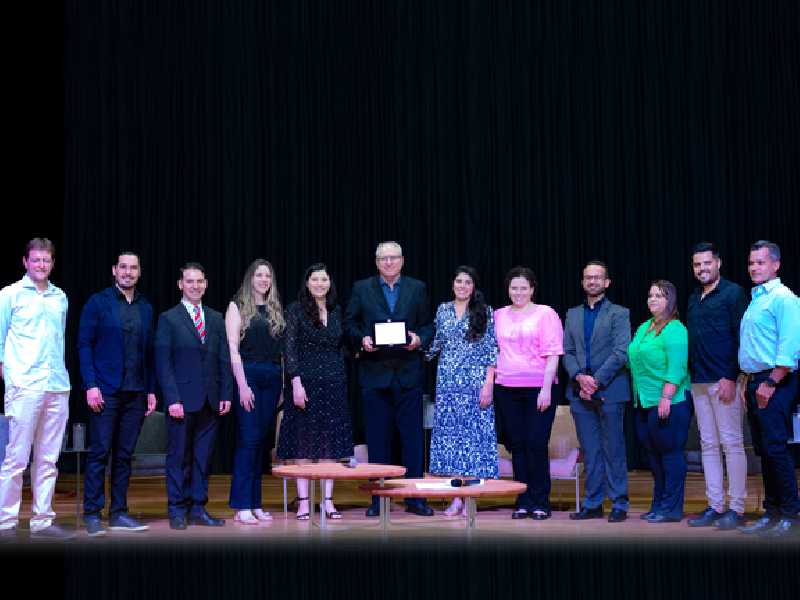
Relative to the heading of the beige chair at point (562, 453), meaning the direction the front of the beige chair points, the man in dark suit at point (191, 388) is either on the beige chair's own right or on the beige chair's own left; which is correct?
on the beige chair's own right

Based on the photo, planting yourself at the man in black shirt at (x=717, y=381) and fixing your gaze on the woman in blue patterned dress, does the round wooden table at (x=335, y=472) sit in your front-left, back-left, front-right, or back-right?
front-left

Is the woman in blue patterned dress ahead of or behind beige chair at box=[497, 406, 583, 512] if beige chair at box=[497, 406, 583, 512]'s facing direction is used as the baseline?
ahead

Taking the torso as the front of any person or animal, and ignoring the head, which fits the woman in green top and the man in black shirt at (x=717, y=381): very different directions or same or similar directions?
same or similar directions

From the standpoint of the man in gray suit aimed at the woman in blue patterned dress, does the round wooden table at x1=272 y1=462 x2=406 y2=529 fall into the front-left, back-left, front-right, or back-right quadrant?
front-left

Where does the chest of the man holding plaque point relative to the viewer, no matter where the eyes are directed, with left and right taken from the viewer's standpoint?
facing the viewer

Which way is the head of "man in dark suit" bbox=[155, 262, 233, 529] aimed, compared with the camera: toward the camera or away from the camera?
toward the camera

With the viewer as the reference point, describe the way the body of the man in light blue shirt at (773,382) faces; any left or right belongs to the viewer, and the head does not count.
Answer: facing the viewer and to the left of the viewer

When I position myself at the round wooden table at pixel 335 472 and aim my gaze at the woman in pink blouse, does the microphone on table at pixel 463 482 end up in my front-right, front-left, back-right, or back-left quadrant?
front-right

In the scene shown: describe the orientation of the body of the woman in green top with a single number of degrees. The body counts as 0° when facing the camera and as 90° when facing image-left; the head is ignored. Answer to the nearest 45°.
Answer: approximately 45°

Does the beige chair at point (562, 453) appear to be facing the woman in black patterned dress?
no

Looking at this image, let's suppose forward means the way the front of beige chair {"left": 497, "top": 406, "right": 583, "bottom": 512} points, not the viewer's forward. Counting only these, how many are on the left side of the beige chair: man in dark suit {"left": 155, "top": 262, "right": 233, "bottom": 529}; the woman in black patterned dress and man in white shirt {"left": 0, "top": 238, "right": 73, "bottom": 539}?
0

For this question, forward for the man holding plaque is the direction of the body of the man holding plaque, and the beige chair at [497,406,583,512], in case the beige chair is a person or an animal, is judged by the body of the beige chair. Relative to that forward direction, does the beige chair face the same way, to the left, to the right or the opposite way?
the same way

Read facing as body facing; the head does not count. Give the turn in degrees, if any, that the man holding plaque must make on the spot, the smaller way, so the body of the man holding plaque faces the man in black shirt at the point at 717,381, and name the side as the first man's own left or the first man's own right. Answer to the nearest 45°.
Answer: approximately 90° to the first man's own left

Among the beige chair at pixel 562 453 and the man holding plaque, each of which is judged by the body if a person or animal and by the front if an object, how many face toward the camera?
2

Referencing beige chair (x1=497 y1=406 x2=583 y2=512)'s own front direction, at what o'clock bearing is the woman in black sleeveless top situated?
The woman in black sleeveless top is roughly at 2 o'clock from the beige chair.

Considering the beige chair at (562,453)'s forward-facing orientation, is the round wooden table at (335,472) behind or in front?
in front

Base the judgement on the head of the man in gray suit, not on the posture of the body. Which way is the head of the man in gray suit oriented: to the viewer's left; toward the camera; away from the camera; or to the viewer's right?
toward the camera
